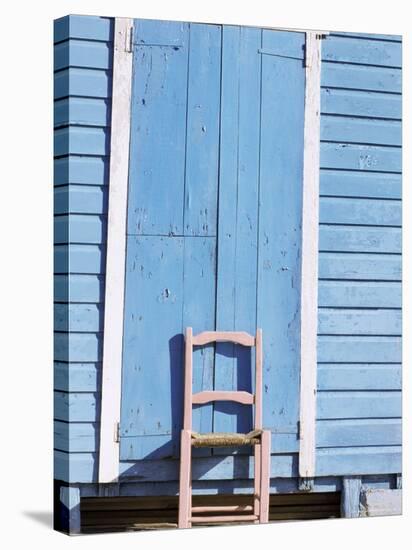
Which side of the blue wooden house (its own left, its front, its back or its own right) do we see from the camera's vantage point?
front
